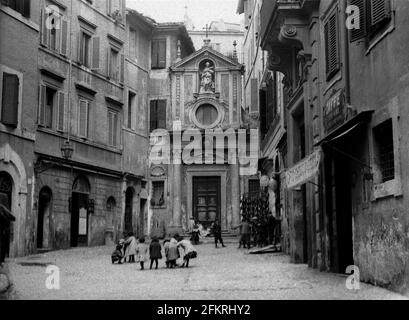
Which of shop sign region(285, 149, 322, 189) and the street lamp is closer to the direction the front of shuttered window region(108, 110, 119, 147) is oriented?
the shop sign

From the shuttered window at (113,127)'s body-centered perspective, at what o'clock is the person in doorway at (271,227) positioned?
The person in doorway is roughly at 12 o'clock from the shuttered window.

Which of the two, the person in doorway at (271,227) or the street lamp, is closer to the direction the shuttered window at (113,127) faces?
the person in doorway

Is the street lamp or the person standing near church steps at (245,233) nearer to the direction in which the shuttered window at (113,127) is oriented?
the person standing near church steps

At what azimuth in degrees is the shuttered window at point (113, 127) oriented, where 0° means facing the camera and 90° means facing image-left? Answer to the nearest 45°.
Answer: approximately 315°

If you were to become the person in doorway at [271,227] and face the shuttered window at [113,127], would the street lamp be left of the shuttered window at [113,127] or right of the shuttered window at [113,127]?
left

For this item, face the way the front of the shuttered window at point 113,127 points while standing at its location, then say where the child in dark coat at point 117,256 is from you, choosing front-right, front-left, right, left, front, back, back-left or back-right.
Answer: front-right

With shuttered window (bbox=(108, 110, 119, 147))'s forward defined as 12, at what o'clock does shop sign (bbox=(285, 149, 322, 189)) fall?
The shop sign is roughly at 1 o'clock from the shuttered window.
